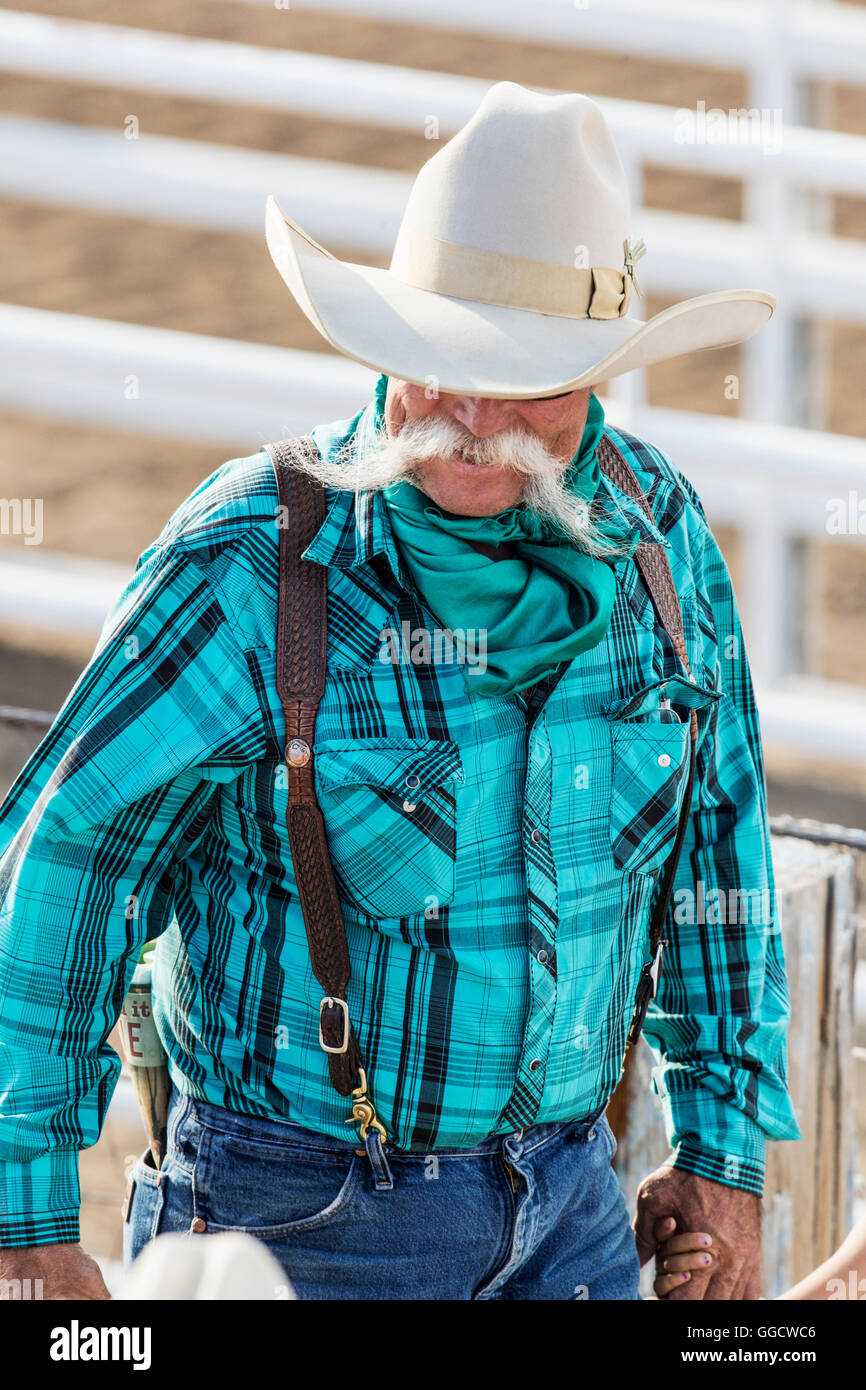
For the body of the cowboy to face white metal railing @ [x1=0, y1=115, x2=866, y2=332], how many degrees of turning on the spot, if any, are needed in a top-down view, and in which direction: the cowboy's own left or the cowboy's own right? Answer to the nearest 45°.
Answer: approximately 135° to the cowboy's own left

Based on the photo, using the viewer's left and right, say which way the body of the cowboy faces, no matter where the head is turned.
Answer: facing the viewer and to the right of the viewer

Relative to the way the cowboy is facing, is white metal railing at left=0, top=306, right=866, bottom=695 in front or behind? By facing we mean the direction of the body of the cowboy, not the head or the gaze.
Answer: behind

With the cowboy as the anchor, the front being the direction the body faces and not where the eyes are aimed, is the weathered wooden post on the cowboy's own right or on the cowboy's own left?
on the cowboy's own left
